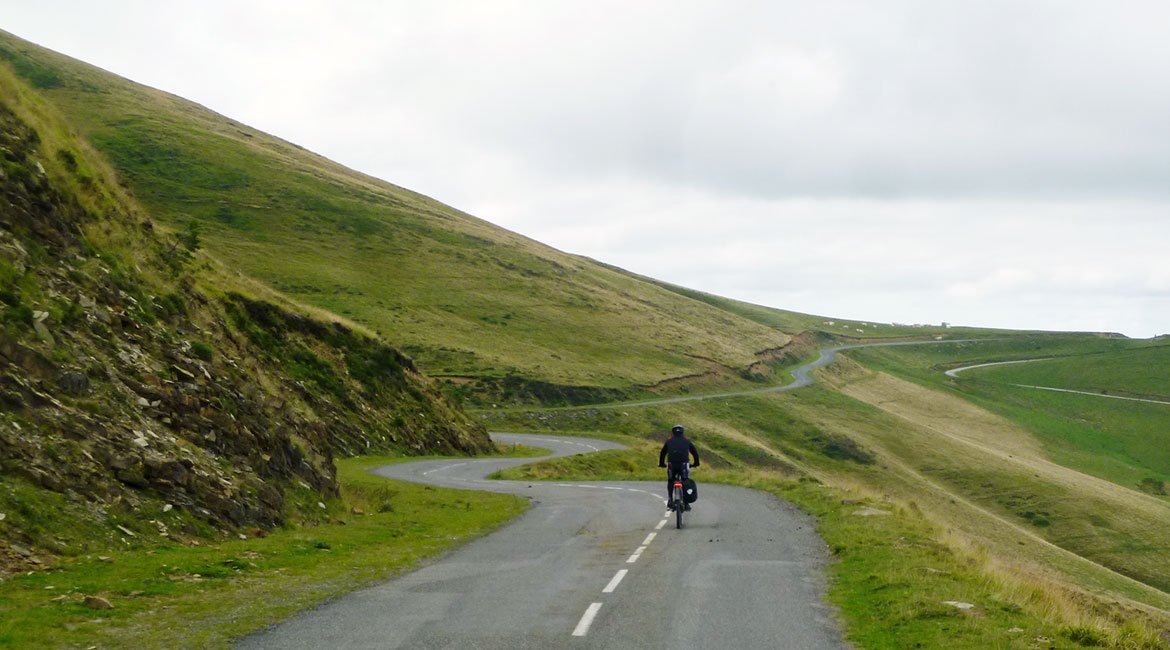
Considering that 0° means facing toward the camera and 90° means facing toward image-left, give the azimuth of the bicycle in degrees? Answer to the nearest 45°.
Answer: approximately 180°

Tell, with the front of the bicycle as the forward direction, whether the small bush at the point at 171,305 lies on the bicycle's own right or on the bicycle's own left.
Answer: on the bicycle's own left

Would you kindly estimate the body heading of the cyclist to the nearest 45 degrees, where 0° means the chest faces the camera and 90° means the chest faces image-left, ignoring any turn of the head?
approximately 180°

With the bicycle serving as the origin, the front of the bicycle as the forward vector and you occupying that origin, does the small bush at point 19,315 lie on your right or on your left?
on your left

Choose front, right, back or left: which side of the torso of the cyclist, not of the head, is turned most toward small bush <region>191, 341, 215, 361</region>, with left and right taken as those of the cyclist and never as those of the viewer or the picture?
left

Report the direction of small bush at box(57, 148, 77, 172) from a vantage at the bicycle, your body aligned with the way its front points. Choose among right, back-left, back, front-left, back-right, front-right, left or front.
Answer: left

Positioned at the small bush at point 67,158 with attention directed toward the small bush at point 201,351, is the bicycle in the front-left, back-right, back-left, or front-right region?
front-left

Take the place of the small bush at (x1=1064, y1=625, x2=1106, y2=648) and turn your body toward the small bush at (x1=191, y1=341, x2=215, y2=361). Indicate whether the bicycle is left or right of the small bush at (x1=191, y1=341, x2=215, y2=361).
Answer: right

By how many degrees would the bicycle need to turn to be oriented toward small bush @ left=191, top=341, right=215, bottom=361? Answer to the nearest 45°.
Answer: approximately 90° to its left

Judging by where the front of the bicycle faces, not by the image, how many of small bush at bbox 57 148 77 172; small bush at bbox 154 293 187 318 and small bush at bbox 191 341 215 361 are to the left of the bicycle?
3

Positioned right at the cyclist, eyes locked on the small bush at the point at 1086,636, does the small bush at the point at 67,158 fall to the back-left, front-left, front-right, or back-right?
back-right

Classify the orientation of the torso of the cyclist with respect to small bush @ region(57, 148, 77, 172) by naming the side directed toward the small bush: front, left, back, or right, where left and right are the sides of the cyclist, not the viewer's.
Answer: left
